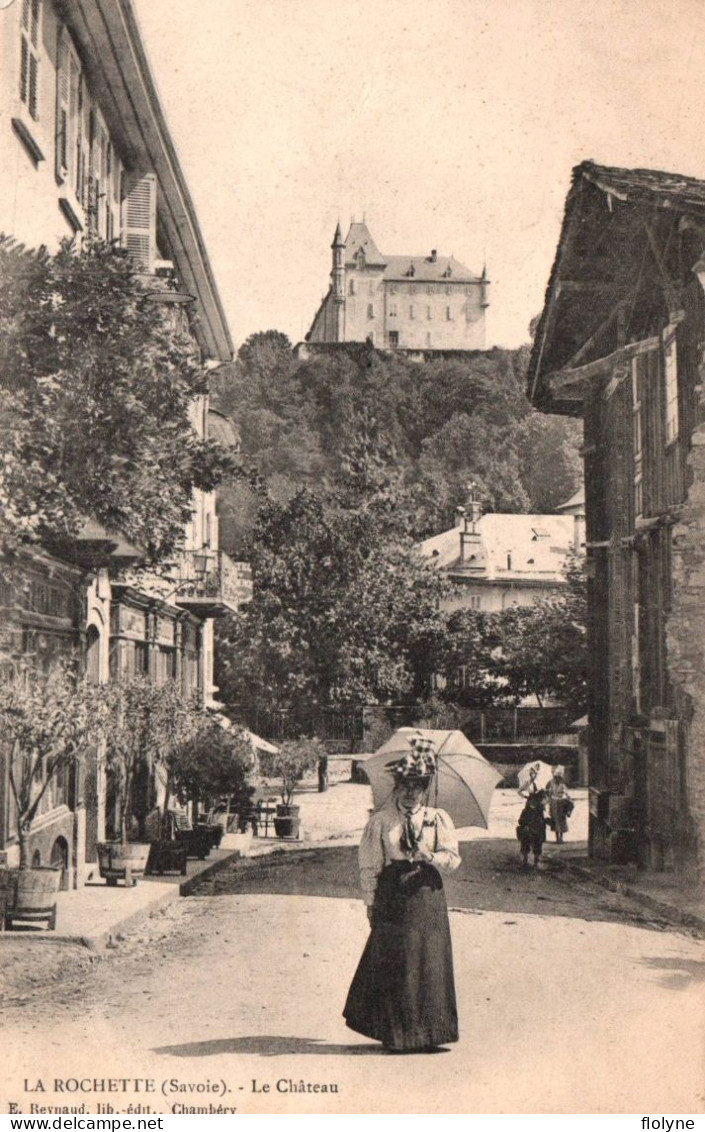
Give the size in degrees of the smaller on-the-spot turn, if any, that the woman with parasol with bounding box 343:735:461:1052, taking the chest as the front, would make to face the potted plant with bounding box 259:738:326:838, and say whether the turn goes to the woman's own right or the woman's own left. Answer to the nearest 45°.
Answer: approximately 180°

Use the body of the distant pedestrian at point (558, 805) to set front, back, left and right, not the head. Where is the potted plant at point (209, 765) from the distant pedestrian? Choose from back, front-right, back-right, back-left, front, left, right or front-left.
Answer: front-right

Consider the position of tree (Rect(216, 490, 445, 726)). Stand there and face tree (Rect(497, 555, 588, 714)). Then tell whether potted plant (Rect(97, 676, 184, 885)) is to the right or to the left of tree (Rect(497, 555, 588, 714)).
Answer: right

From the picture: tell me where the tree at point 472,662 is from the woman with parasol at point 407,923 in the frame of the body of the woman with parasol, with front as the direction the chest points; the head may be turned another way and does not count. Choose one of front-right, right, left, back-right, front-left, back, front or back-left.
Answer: back

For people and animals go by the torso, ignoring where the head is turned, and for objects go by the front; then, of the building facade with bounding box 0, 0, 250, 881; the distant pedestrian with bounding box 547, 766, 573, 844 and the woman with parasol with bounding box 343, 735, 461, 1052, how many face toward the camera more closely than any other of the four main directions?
2

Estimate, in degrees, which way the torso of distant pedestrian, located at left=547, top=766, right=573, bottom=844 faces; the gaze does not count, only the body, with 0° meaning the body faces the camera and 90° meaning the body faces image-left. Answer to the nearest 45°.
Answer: approximately 0°

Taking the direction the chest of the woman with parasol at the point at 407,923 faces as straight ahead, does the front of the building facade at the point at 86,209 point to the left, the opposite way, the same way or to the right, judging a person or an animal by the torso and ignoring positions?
to the left

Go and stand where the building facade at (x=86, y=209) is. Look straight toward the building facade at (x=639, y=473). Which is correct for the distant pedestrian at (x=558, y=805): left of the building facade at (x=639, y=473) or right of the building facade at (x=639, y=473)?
left

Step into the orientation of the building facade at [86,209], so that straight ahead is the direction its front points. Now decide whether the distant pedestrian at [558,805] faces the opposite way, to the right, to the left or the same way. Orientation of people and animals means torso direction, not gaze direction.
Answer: to the right

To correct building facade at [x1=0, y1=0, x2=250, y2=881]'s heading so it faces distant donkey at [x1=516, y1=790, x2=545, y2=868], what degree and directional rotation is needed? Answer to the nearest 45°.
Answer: approximately 45° to its left

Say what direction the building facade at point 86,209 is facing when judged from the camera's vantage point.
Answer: facing to the right of the viewer

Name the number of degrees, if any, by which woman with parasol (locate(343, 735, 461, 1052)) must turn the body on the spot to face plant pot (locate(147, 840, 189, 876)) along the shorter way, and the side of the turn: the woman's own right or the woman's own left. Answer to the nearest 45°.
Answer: approximately 180°
